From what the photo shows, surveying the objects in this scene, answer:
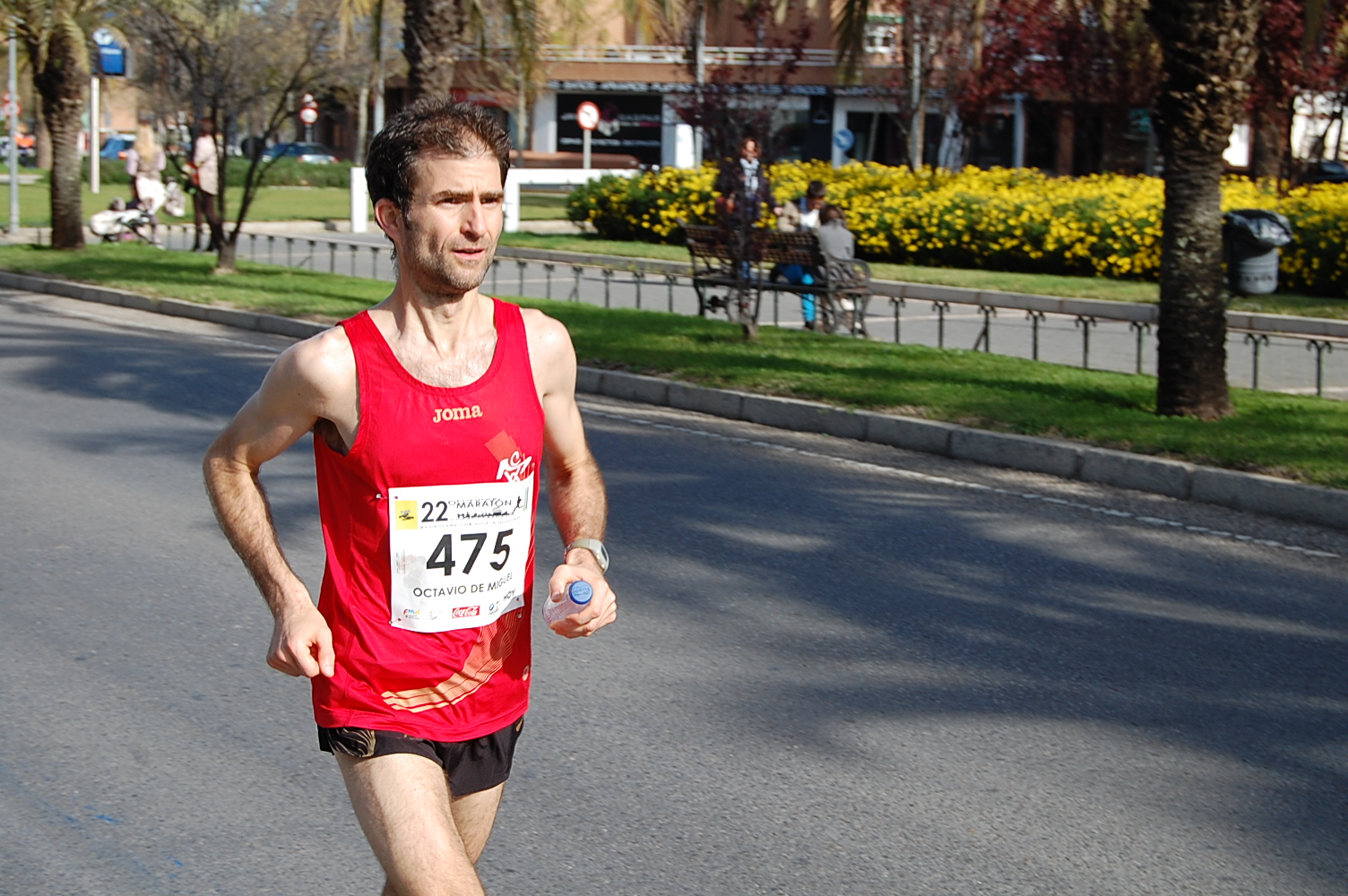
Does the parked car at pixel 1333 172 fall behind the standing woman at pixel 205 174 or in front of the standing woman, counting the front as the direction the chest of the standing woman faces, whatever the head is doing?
behind

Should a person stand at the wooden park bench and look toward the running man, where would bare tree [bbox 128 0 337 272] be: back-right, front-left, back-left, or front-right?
back-right

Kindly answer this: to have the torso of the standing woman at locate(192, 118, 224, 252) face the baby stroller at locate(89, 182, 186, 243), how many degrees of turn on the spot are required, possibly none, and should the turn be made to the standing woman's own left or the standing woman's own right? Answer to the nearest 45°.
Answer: approximately 90° to the standing woman's own right

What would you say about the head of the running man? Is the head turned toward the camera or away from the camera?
toward the camera

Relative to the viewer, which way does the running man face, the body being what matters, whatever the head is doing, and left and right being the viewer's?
facing the viewer and to the right of the viewer

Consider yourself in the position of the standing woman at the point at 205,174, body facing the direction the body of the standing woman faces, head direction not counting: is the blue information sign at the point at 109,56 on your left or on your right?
on your right

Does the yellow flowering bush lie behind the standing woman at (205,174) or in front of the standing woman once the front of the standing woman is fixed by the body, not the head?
behind

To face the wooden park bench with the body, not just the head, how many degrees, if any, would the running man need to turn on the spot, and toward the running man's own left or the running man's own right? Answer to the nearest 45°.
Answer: approximately 135° to the running man's own left
